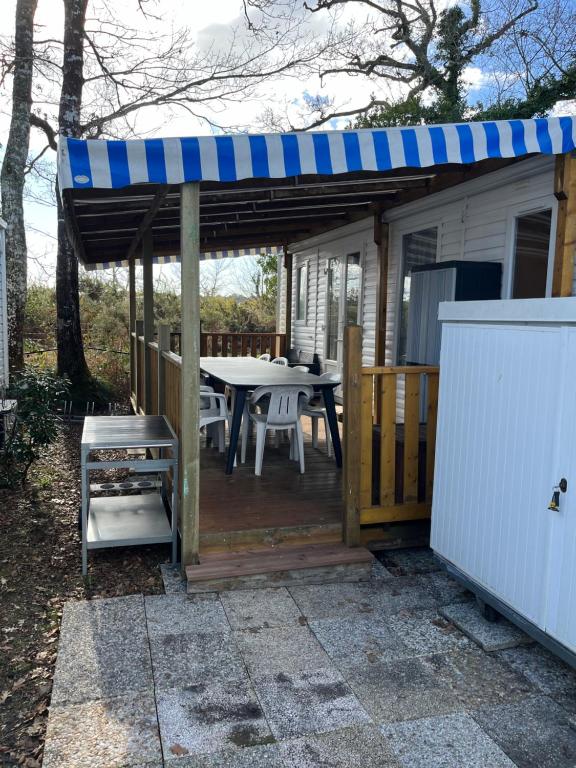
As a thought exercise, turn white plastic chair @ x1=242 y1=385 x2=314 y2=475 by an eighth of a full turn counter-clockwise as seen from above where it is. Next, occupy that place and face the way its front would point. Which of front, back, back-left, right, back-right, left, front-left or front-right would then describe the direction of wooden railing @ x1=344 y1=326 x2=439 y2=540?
back

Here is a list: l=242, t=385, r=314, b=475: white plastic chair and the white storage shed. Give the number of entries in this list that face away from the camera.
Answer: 1

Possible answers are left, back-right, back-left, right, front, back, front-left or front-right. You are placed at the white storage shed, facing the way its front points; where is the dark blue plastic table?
right

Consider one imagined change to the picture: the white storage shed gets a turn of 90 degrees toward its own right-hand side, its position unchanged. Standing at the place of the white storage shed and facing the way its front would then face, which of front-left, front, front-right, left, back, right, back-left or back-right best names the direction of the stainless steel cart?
front-left

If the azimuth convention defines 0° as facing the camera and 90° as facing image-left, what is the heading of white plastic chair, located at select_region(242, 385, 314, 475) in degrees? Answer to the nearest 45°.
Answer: approximately 180°

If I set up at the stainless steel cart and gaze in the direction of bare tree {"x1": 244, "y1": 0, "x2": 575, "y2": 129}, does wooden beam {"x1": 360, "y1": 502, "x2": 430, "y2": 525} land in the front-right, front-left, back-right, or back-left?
front-right

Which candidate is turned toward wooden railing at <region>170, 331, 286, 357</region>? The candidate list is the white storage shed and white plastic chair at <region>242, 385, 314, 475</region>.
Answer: the white plastic chair

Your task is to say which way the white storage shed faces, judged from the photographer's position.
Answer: facing the viewer and to the left of the viewer

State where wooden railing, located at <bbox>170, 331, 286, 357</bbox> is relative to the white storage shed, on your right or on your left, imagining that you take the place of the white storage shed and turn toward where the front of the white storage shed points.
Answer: on your right

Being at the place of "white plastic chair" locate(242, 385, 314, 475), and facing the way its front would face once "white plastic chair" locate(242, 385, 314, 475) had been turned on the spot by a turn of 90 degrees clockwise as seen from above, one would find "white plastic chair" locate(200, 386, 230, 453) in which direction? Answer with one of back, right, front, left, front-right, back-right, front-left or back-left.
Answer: back-left

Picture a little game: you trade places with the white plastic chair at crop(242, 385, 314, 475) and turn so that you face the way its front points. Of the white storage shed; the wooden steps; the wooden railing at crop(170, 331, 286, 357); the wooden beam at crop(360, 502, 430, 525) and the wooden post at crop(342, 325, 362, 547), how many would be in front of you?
1

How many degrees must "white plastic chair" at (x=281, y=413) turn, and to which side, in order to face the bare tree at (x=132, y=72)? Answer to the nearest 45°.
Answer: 0° — it already faces it

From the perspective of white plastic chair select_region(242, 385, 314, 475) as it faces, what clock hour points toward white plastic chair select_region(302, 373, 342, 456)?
white plastic chair select_region(302, 373, 342, 456) is roughly at 1 o'clock from white plastic chair select_region(242, 385, 314, 475).

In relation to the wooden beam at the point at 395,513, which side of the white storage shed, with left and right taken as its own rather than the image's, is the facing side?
right

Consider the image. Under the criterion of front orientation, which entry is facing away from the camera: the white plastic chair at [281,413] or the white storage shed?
the white plastic chair

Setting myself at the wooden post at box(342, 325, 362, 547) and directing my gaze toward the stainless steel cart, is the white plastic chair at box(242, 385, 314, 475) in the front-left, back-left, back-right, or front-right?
front-right

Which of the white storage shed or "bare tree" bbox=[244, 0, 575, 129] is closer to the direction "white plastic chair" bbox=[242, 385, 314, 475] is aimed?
the bare tree

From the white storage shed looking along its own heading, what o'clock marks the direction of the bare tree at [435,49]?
The bare tree is roughly at 4 o'clock from the white storage shed.

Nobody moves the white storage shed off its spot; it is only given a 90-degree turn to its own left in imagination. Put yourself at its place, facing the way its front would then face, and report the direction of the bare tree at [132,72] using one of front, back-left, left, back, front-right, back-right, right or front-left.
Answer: back

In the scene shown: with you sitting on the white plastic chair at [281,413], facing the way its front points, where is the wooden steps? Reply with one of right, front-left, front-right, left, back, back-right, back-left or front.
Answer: back
